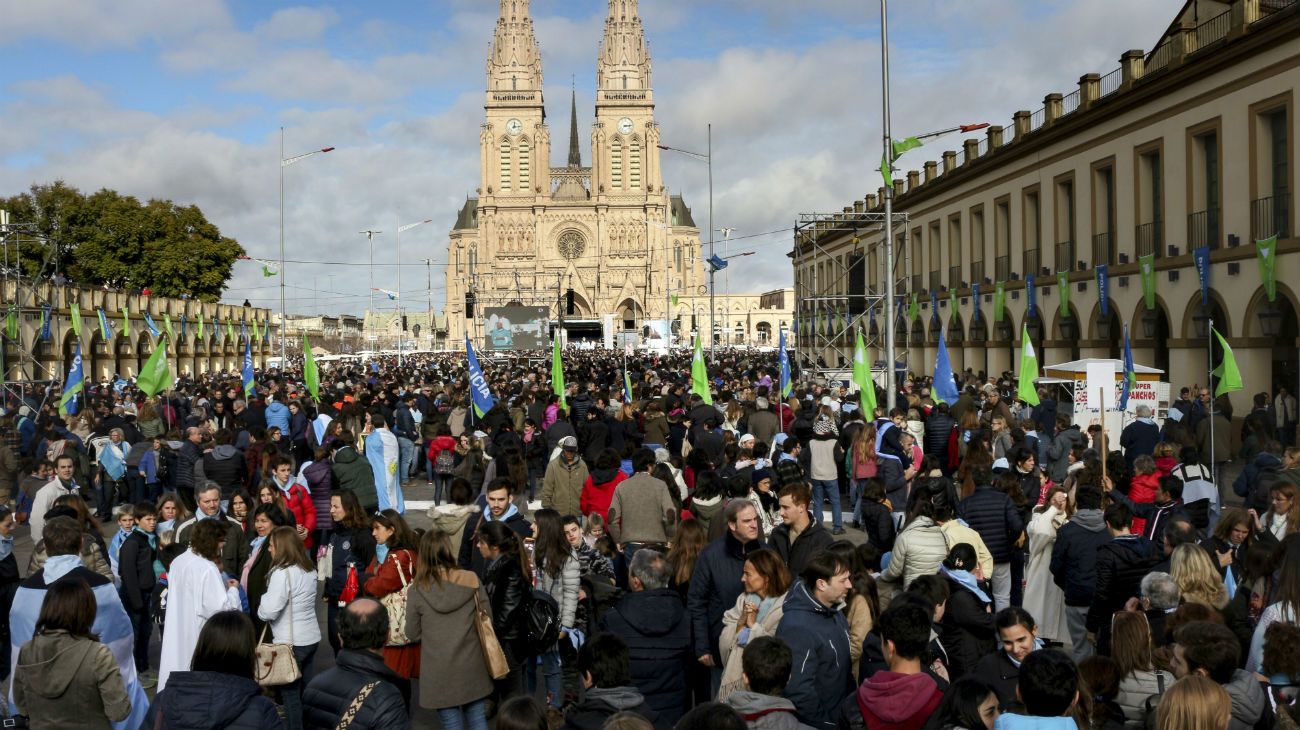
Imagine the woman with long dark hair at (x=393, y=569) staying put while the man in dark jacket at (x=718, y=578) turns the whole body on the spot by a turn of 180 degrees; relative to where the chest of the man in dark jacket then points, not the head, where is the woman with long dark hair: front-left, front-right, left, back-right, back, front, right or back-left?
front-left

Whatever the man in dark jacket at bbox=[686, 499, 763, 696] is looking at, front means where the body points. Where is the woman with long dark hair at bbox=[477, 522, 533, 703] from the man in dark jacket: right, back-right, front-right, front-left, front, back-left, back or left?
back-right

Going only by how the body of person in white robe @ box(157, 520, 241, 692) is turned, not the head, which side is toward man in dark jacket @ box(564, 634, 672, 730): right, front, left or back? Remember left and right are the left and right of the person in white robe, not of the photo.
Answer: right

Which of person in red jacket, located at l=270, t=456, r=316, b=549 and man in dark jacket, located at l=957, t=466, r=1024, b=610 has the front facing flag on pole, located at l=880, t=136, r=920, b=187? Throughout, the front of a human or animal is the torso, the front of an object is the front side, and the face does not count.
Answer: the man in dark jacket

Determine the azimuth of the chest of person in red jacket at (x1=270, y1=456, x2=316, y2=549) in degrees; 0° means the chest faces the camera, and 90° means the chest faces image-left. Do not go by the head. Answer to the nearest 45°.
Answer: approximately 0°

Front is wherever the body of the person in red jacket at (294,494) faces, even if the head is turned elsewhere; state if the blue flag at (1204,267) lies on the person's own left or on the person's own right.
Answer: on the person's own left

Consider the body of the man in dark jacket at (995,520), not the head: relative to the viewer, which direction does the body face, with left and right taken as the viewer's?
facing away from the viewer

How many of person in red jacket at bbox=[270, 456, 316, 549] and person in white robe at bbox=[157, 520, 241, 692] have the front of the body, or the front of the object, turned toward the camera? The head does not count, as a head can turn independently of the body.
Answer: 1

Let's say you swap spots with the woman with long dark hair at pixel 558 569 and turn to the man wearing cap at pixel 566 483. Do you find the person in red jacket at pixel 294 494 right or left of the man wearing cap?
left

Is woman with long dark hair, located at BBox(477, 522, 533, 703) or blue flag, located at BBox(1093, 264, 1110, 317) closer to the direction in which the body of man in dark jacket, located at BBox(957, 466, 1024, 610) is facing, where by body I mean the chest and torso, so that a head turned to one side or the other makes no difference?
the blue flag

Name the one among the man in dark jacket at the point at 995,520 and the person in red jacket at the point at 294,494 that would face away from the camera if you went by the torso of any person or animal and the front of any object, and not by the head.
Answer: the man in dark jacket
